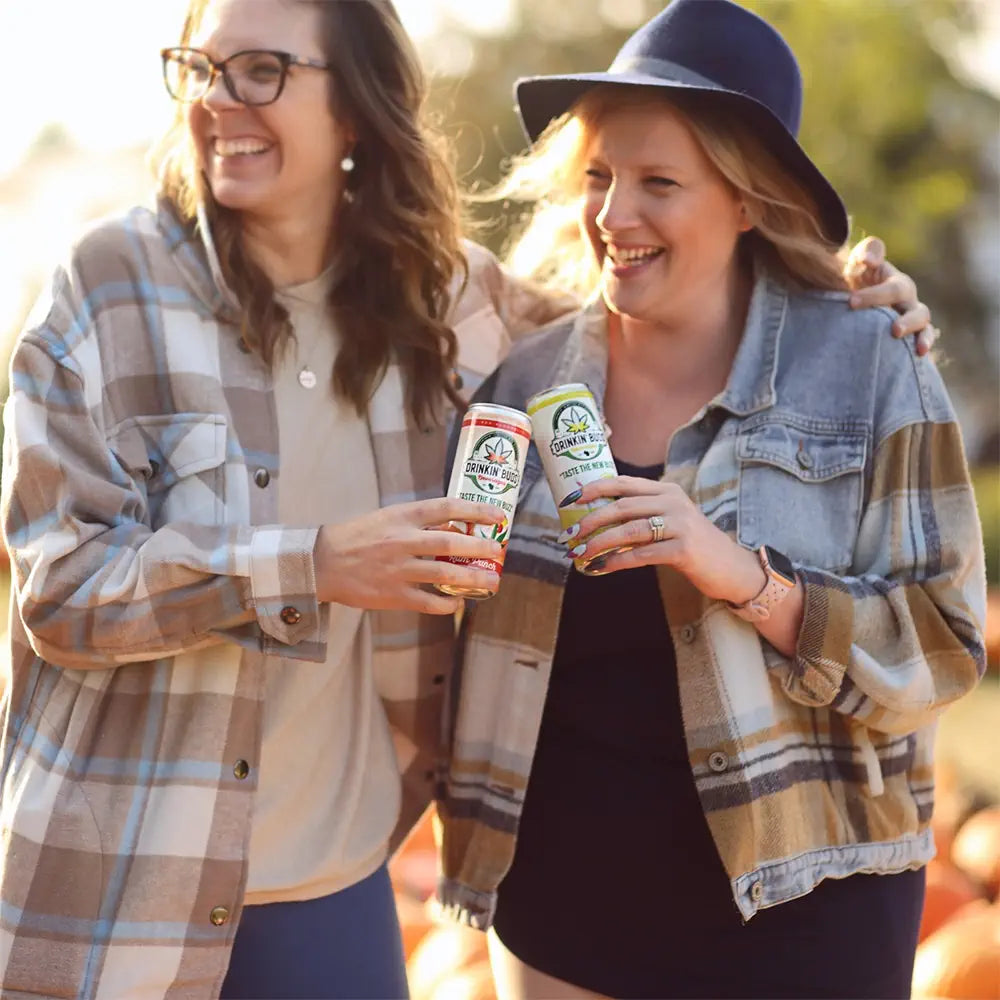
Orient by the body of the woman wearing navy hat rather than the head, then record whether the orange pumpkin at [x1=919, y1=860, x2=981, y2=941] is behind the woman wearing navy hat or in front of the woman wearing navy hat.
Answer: behind

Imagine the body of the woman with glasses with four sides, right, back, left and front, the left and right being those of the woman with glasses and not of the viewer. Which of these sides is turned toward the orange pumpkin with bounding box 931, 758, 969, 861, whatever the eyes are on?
left

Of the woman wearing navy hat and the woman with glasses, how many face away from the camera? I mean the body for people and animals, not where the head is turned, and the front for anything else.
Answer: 0

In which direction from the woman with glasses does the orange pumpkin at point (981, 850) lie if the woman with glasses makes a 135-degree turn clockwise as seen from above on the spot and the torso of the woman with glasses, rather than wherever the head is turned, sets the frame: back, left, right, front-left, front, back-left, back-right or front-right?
back-right

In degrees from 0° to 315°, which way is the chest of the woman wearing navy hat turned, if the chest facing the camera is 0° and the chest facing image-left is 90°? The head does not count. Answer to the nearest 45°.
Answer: approximately 45°

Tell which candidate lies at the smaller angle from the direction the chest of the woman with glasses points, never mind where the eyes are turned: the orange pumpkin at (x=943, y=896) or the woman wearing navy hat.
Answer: the woman wearing navy hat

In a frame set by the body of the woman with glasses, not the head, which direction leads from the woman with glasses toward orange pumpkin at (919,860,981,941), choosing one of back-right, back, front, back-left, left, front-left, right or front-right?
left
